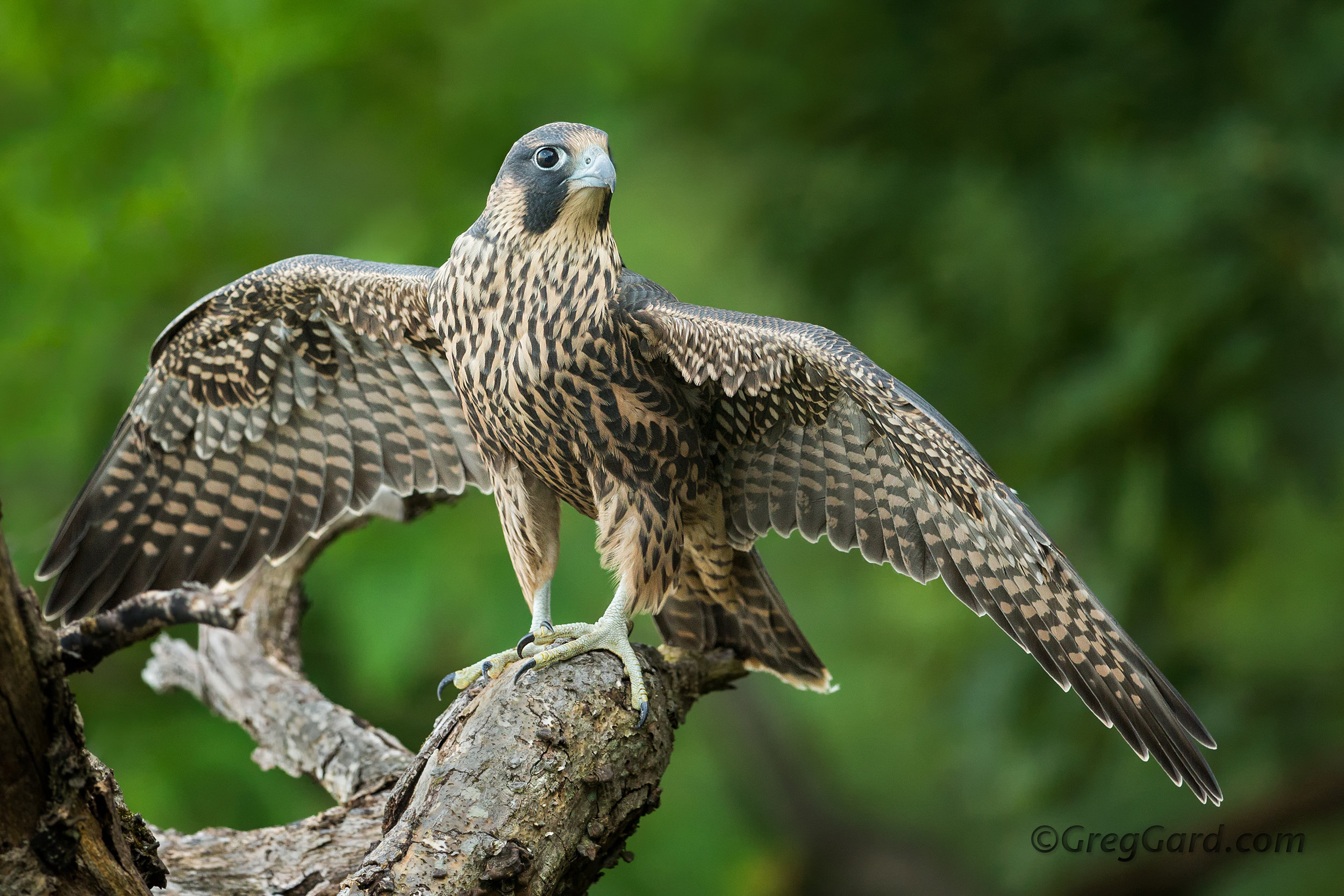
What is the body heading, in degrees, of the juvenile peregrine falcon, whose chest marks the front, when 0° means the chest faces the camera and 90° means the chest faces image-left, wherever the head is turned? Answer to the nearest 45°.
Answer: approximately 45°
